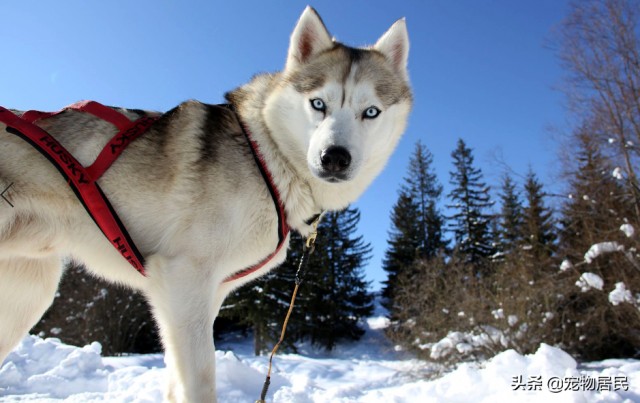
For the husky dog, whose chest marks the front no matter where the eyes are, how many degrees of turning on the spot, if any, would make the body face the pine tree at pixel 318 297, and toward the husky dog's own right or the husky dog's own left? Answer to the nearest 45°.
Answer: approximately 90° to the husky dog's own left

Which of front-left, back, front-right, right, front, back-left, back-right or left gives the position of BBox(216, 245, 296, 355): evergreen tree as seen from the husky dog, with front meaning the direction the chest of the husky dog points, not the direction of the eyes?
left

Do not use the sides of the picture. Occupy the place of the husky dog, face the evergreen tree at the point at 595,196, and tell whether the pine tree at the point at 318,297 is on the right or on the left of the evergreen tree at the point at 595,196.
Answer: left

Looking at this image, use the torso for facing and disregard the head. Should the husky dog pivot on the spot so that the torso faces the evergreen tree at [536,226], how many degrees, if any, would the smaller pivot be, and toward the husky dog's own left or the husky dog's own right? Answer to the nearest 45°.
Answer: approximately 45° to the husky dog's own left

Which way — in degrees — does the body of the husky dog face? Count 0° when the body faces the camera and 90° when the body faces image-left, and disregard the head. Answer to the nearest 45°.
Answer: approximately 270°

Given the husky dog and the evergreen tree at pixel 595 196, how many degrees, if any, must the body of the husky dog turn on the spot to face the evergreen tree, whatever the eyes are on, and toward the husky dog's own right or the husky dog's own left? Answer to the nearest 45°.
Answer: approximately 45° to the husky dog's own left

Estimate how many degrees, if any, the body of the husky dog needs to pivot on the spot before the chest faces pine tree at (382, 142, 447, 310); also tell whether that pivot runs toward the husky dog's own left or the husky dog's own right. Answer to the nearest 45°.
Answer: approximately 45° to the husky dog's own left
